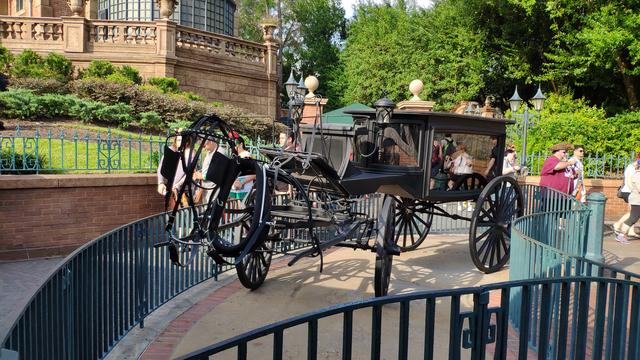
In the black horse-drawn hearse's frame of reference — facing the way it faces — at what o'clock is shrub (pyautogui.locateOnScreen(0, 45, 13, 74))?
The shrub is roughly at 3 o'clock from the black horse-drawn hearse.

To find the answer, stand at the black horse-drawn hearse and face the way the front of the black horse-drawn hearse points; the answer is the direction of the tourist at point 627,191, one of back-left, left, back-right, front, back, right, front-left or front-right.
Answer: back

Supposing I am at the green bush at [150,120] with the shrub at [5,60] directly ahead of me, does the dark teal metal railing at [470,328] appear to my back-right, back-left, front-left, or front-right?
back-left

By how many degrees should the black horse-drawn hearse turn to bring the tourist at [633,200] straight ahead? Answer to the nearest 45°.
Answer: approximately 180°

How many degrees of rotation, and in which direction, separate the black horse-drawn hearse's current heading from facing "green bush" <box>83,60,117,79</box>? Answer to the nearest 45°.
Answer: approximately 90° to its right

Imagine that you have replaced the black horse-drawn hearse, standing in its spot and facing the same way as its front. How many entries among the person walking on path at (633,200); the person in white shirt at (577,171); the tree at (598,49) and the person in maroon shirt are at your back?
4

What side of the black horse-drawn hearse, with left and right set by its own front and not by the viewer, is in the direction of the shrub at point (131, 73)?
right

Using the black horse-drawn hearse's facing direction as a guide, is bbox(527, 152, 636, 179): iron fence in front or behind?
behind

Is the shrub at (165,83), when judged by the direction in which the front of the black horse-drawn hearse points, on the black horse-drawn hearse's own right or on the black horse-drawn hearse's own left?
on the black horse-drawn hearse's own right

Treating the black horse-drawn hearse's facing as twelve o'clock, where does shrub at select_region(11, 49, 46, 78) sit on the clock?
The shrub is roughly at 3 o'clock from the black horse-drawn hearse.

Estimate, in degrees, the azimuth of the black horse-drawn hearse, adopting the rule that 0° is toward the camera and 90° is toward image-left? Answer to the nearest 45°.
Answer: approximately 45°

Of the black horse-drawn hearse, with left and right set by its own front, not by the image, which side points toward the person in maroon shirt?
back
